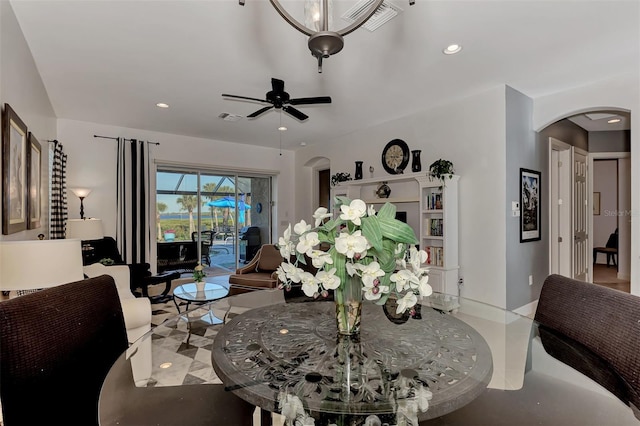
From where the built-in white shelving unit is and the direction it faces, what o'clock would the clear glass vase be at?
The clear glass vase is roughly at 11 o'clock from the built-in white shelving unit.

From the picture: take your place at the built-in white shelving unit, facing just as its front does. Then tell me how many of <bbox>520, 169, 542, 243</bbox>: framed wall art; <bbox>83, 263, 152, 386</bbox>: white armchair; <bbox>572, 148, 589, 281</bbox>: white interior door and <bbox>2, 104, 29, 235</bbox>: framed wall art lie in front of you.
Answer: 2

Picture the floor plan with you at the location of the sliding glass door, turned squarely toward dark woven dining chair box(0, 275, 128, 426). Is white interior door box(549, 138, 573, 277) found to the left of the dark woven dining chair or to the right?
left

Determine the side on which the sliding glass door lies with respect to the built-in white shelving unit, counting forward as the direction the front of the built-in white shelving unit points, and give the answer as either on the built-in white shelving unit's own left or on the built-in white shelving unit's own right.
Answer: on the built-in white shelving unit's own right

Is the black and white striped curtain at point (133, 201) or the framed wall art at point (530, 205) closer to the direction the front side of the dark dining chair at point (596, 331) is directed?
the black and white striped curtain

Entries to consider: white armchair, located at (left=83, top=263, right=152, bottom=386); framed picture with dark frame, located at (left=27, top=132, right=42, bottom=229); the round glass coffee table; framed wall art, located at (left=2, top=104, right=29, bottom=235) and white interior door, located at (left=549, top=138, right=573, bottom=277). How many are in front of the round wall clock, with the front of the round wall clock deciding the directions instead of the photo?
4

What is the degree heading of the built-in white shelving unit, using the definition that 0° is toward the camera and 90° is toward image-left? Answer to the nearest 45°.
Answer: approximately 45°

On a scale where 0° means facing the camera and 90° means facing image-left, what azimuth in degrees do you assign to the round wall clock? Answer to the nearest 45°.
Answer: approximately 45°
